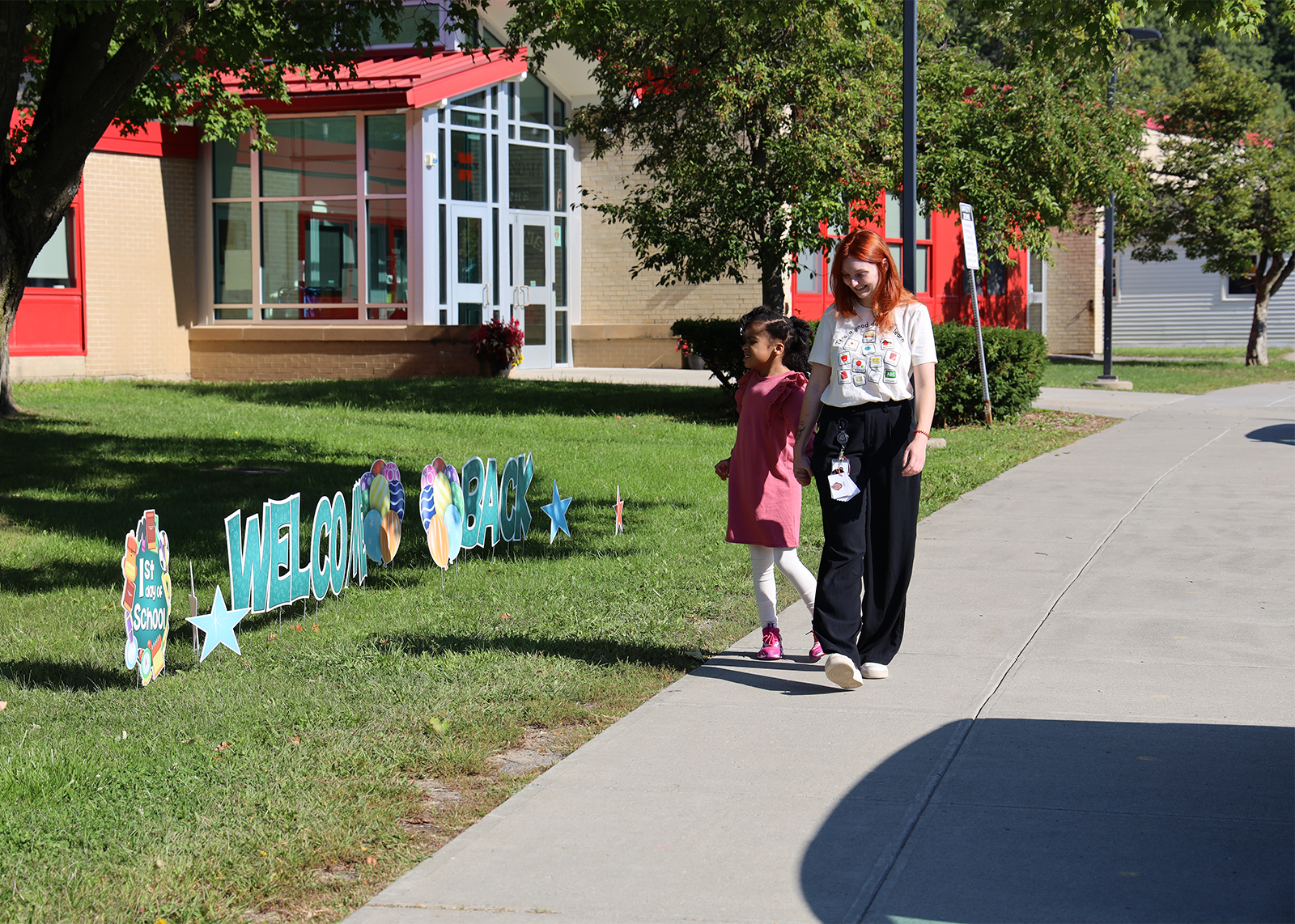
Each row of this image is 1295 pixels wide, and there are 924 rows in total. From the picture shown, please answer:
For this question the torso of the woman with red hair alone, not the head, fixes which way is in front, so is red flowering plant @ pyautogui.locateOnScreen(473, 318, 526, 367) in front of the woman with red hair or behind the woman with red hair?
behind

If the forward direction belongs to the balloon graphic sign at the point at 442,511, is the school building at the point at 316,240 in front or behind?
behind

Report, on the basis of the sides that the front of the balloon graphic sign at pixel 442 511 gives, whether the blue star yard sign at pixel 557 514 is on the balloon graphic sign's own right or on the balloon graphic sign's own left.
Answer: on the balloon graphic sign's own left

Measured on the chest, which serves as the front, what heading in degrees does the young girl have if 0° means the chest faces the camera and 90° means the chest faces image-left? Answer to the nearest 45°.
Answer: approximately 45°

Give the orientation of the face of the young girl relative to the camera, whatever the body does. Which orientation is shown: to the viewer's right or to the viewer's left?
to the viewer's left

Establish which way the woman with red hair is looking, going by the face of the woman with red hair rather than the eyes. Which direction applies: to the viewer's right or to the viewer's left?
to the viewer's left

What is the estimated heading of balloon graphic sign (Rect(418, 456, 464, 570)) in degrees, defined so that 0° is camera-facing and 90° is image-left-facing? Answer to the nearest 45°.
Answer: approximately 315°

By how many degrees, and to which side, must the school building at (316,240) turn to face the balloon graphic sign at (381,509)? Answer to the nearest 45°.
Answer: approximately 45° to its right
